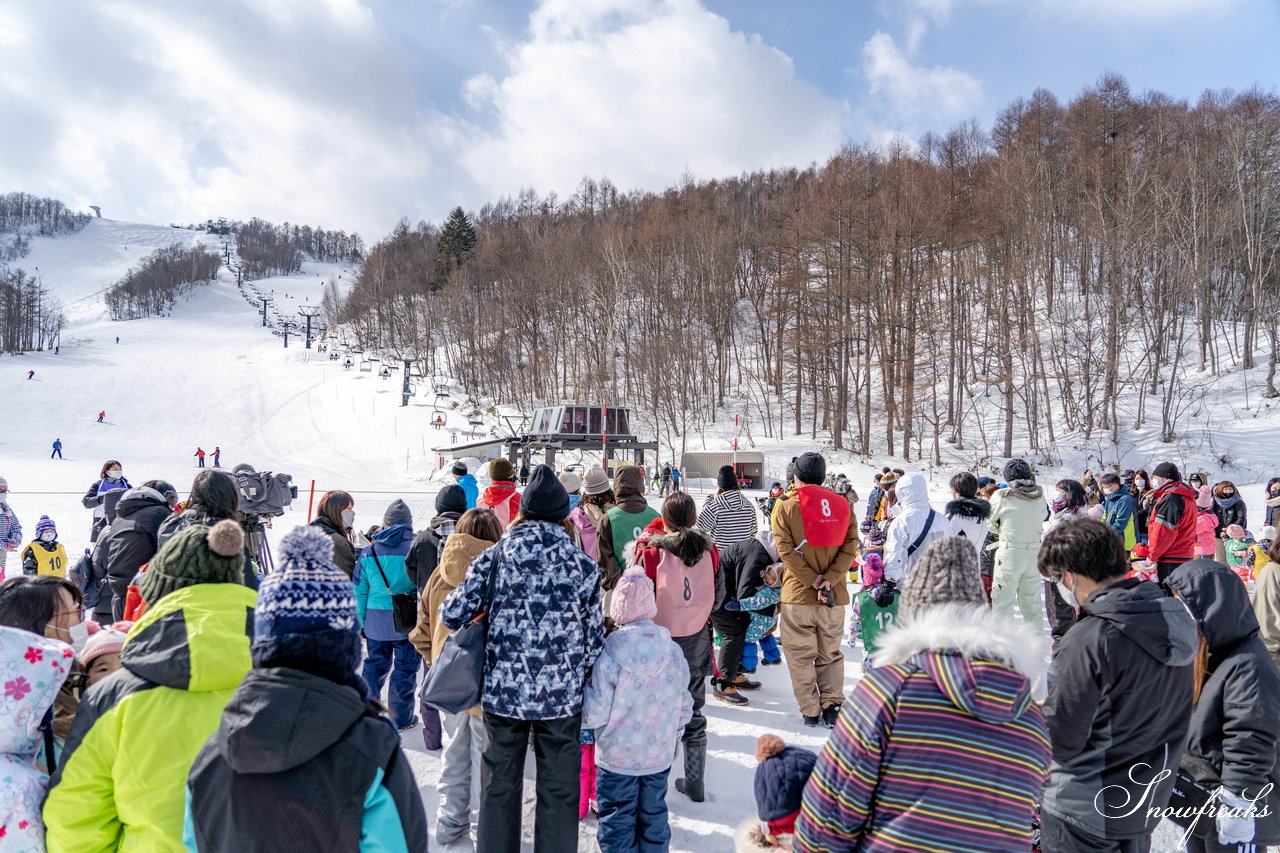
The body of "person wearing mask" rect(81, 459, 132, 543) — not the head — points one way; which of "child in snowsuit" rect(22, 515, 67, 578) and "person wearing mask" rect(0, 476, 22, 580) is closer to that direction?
the child in snowsuit

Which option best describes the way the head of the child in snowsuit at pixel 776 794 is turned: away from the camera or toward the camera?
away from the camera

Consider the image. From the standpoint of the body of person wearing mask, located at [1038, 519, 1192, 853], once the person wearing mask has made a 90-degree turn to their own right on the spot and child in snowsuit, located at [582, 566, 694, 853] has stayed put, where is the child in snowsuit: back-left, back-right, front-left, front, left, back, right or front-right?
back-left

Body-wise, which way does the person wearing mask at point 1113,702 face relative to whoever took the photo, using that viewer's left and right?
facing away from the viewer and to the left of the viewer

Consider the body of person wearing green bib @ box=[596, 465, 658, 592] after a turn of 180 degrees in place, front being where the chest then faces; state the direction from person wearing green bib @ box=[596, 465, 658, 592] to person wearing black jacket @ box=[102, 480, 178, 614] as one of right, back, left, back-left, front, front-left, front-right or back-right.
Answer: right

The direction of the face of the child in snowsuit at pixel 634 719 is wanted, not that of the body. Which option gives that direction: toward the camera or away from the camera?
away from the camera

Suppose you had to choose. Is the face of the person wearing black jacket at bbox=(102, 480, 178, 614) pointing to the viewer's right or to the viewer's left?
to the viewer's right

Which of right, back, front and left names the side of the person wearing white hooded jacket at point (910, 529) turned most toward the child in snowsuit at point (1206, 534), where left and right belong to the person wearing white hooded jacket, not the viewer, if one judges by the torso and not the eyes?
right
